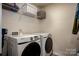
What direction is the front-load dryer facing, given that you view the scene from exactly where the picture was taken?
facing the viewer and to the right of the viewer

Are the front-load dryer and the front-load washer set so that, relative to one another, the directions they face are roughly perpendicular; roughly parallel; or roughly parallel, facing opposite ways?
roughly parallel

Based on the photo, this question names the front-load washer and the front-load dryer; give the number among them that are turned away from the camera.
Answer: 0

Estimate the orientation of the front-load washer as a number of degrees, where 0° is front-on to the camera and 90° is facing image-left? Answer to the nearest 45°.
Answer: approximately 315°
